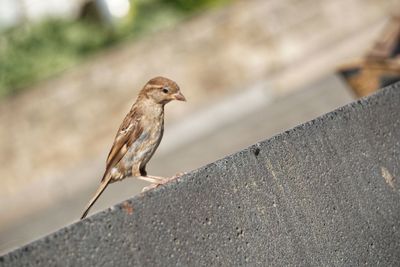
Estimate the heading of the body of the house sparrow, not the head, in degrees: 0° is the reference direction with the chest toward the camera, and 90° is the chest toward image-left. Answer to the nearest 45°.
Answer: approximately 270°
